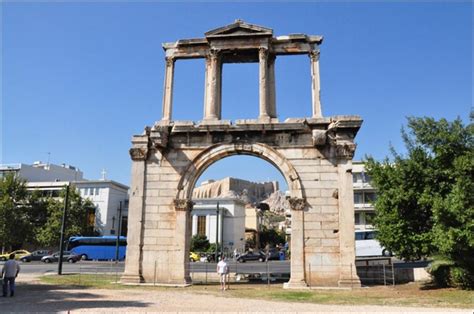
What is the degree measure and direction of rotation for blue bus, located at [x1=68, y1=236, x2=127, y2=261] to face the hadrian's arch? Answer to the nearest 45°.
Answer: approximately 90° to its left

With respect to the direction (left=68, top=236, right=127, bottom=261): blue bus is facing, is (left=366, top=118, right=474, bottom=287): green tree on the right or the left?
on its left

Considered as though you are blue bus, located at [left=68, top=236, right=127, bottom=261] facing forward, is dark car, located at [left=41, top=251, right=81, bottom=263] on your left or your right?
on your left

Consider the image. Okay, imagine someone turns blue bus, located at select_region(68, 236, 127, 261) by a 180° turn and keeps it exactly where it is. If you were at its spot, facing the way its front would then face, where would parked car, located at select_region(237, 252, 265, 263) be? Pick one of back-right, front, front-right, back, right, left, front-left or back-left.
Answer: front

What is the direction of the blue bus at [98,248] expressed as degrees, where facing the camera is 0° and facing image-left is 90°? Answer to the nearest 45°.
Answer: approximately 90°
